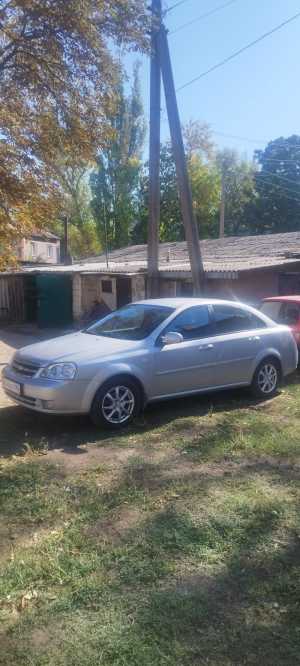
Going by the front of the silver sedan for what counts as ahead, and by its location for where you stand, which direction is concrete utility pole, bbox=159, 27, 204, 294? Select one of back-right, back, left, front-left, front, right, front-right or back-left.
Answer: back-right

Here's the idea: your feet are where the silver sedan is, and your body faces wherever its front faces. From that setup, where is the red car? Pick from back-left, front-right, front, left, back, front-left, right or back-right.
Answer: back

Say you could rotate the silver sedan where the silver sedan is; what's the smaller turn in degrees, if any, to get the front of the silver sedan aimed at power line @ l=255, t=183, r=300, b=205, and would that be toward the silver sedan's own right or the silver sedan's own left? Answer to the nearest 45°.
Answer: approximately 135° to the silver sedan's own right

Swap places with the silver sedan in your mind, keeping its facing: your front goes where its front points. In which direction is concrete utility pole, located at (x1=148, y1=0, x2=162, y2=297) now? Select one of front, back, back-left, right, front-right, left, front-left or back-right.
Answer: back-right

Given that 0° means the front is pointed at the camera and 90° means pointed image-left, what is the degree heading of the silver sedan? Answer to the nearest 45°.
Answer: approximately 45°

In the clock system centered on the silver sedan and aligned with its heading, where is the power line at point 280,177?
The power line is roughly at 5 o'clock from the silver sedan.

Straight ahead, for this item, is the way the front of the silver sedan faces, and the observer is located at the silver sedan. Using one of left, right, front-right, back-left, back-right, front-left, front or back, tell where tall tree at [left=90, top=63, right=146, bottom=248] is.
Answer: back-right

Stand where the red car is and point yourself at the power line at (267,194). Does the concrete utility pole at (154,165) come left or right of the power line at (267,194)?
left
